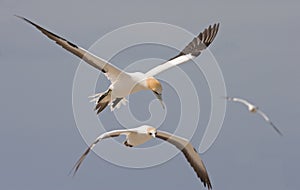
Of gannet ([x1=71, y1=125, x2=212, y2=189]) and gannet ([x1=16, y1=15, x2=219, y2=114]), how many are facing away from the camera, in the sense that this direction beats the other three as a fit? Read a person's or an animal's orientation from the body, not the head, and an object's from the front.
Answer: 0

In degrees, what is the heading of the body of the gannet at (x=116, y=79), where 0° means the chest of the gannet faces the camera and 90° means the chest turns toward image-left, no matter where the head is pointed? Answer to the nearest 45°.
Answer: approximately 315°
